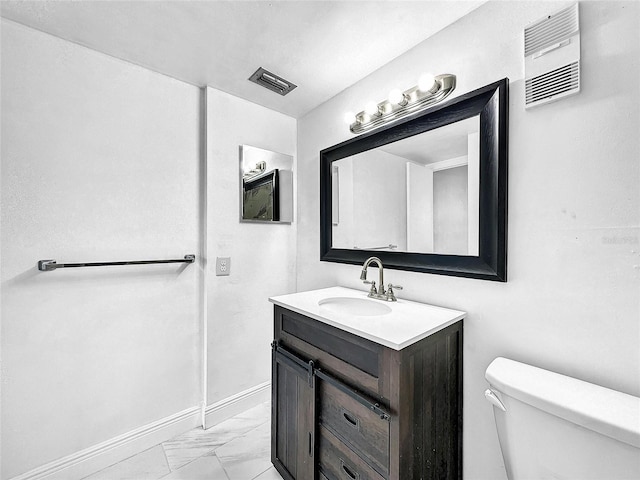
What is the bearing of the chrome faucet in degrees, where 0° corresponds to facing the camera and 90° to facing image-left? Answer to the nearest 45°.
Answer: approximately 45°

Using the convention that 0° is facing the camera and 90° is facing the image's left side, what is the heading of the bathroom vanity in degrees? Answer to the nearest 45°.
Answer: approximately 45°

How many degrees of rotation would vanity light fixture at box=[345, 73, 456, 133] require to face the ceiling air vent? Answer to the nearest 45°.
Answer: approximately 45° to its right

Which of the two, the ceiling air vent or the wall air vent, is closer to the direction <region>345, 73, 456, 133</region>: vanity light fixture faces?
the ceiling air vent

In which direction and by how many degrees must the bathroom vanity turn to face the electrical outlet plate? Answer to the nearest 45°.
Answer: approximately 90° to its right
